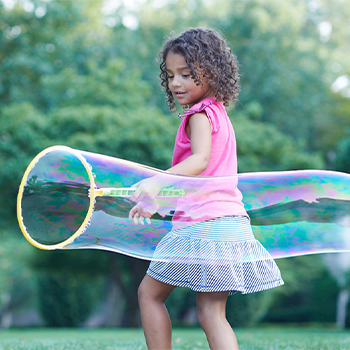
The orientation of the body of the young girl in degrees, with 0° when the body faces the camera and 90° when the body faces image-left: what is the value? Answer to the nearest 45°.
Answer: approximately 90°
